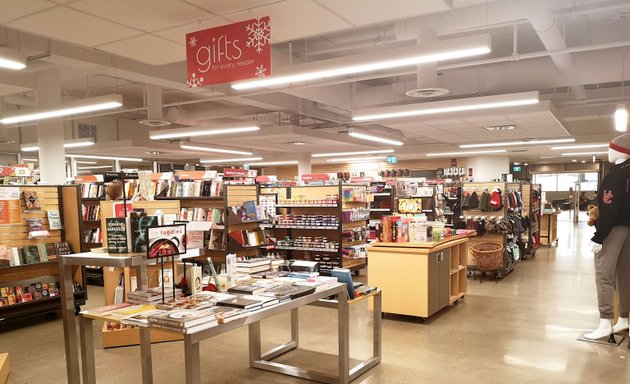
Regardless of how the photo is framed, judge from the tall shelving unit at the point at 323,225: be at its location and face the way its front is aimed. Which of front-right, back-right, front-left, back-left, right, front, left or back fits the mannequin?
left

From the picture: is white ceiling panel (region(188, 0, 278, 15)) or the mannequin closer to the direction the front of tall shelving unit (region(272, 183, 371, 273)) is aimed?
the white ceiling panel

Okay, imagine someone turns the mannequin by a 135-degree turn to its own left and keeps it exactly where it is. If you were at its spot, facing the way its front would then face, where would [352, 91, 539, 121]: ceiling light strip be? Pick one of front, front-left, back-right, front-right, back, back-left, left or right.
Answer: back-left

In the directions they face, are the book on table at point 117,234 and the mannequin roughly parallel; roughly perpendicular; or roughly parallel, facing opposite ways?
roughly perpendicular

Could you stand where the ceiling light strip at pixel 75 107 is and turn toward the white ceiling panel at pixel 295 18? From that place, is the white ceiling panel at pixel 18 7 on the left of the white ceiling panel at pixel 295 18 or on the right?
right

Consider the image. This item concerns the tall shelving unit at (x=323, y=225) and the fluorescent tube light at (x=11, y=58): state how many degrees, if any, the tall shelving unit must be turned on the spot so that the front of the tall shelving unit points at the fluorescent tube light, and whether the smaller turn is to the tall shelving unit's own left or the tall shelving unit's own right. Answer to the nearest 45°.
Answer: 0° — it already faces it

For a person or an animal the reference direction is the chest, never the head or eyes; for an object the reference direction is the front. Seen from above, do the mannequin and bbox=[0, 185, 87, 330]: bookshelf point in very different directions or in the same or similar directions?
very different directions

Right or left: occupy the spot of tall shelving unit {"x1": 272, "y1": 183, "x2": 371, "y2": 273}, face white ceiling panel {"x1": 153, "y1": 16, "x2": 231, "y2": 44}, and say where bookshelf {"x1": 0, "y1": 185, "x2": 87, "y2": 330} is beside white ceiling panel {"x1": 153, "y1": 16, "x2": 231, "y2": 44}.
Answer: right

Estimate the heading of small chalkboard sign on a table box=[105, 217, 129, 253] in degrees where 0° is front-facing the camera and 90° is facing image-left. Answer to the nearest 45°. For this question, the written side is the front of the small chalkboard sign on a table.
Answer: approximately 0°

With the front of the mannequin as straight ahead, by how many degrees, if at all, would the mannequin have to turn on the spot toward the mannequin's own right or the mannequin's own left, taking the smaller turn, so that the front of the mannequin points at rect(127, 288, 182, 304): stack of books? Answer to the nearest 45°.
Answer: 0° — it already faces it
